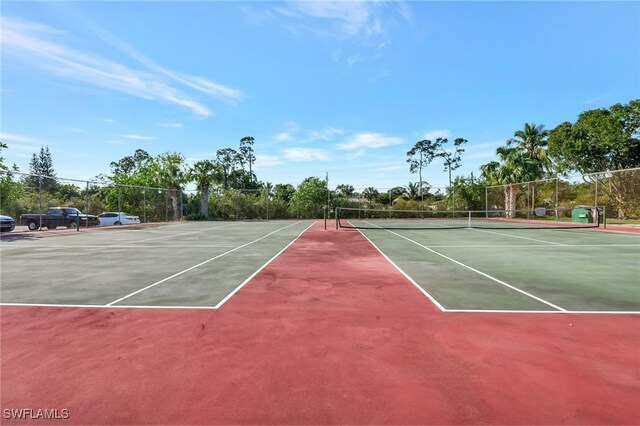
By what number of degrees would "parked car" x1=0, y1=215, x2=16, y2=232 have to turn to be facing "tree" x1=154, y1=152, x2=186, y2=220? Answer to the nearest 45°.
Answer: approximately 45° to its left

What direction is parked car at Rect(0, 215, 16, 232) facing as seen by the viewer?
to the viewer's right

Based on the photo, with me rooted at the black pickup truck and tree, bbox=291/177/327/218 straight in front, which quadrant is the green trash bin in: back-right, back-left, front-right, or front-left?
front-right

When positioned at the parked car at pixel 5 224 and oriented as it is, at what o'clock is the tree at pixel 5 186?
The tree is roughly at 9 o'clock from the parked car.

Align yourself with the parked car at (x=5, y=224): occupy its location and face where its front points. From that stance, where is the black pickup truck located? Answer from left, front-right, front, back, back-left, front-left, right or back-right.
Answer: front-left

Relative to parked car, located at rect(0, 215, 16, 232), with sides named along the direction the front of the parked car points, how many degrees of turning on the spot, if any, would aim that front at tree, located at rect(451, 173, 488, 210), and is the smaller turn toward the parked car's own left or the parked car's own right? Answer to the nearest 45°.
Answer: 0° — it already faces it

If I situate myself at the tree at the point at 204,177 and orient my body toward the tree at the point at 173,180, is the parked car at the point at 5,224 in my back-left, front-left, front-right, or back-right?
front-left

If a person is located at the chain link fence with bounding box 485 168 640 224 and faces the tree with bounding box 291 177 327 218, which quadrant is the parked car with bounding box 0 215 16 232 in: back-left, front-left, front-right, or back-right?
front-left
